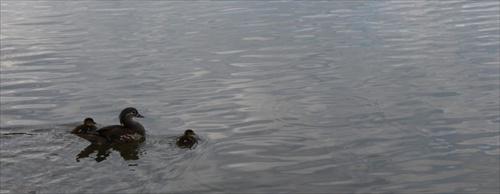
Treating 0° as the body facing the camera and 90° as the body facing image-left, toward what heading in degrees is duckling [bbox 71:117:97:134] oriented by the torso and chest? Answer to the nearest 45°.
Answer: approximately 270°

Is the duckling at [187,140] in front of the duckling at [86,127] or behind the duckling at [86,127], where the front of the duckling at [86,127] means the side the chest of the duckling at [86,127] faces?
in front
